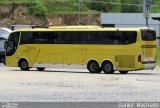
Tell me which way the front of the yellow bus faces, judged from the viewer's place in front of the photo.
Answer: facing away from the viewer and to the left of the viewer
